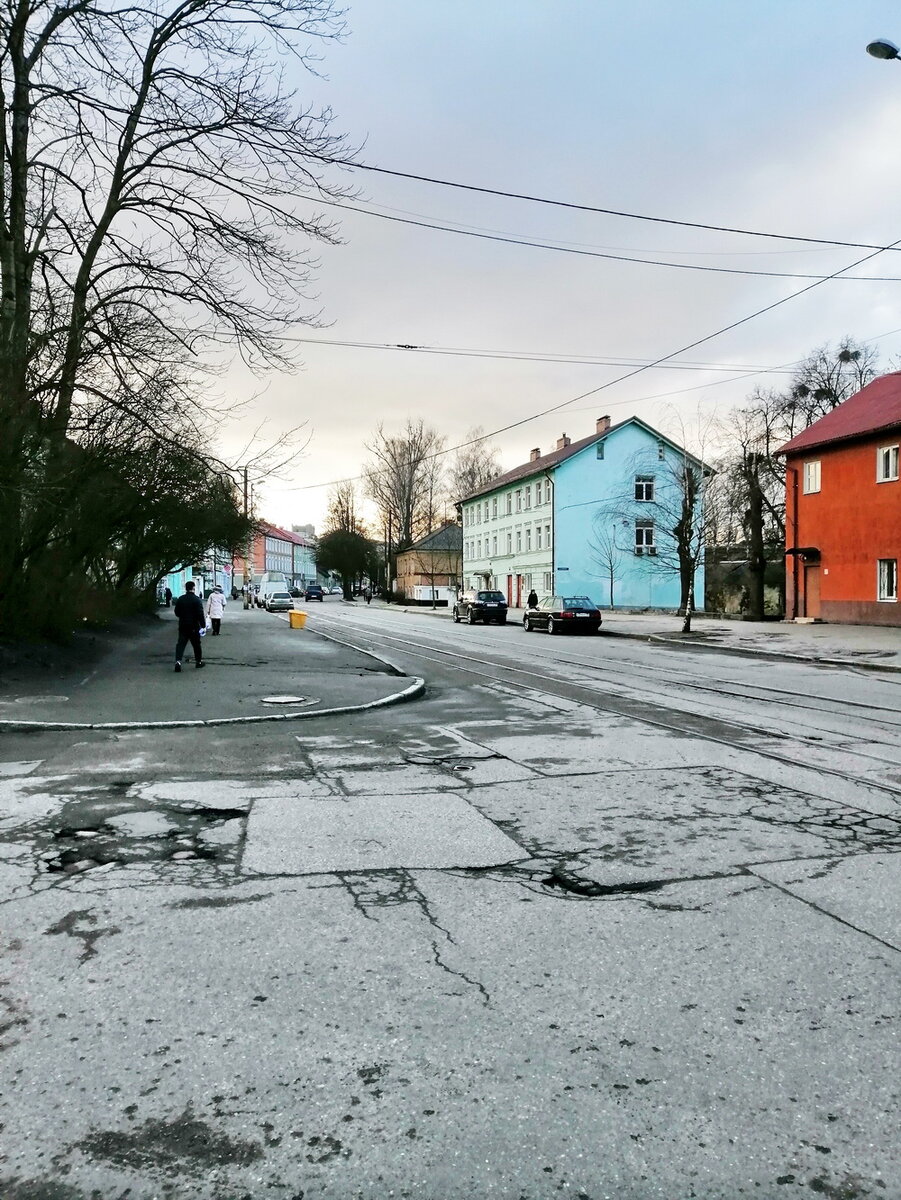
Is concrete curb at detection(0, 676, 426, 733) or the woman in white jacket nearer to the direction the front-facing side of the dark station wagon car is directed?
the woman in white jacket

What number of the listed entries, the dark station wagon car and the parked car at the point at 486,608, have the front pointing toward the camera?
0

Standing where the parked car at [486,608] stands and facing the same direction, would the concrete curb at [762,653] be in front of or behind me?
behind

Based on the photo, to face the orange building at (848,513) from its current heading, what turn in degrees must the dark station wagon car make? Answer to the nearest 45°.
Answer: approximately 135° to its right

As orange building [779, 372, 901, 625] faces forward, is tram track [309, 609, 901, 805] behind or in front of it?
in front

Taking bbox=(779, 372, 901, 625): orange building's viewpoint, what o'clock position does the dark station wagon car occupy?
The dark station wagon car is roughly at 1 o'clock from the orange building.

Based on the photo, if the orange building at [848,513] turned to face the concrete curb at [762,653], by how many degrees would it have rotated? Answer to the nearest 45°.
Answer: approximately 45° to its left

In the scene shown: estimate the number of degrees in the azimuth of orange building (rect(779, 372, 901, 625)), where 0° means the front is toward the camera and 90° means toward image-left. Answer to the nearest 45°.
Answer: approximately 45°

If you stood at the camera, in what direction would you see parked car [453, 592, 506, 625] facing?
facing away from the viewer and to the left of the viewer

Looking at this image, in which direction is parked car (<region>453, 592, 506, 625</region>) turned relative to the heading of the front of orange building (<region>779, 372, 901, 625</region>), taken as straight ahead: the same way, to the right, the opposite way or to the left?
to the right

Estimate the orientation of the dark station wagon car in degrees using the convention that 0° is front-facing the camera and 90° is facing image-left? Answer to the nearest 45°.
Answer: approximately 135°
